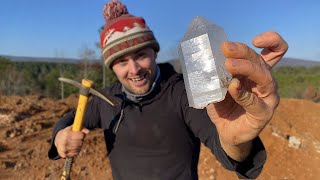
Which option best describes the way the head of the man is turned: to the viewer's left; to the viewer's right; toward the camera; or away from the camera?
toward the camera

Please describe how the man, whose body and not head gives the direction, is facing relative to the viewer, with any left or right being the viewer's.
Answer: facing the viewer

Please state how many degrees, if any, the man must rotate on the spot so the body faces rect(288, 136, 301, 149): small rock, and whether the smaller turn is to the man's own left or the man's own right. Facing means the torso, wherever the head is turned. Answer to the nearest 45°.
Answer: approximately 135° to the man's own left
